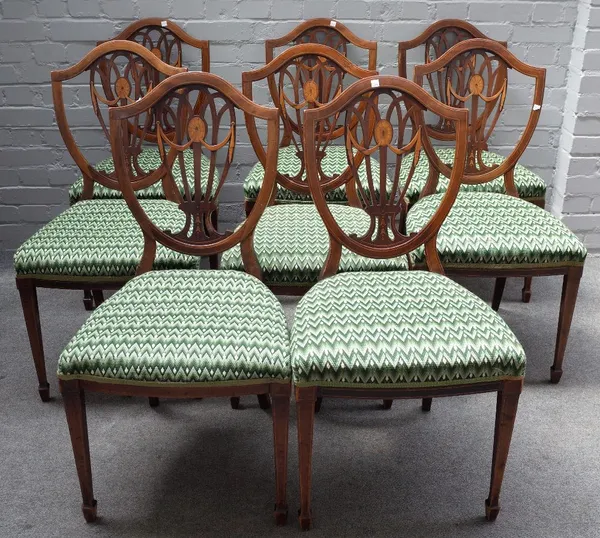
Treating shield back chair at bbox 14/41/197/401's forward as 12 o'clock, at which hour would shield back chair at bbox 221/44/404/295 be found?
shield back chair at bbox 221/44/404/295 is roughly at 9 o'clock from shield back chair at bbox 14/41/197/401.

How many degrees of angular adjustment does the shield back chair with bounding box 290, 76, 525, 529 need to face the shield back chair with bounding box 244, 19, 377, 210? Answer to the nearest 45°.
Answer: approximately 180°

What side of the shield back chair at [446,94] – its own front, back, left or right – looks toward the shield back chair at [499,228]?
front

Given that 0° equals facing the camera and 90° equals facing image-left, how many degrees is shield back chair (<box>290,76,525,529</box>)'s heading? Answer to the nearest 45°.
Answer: approximately 0°

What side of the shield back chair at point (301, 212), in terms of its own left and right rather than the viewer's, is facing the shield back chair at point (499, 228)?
left

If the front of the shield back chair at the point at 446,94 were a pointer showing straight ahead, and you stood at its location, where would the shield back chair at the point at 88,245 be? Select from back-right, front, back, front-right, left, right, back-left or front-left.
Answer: front-right

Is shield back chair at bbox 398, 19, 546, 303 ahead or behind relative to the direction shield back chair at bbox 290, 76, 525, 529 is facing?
behind
